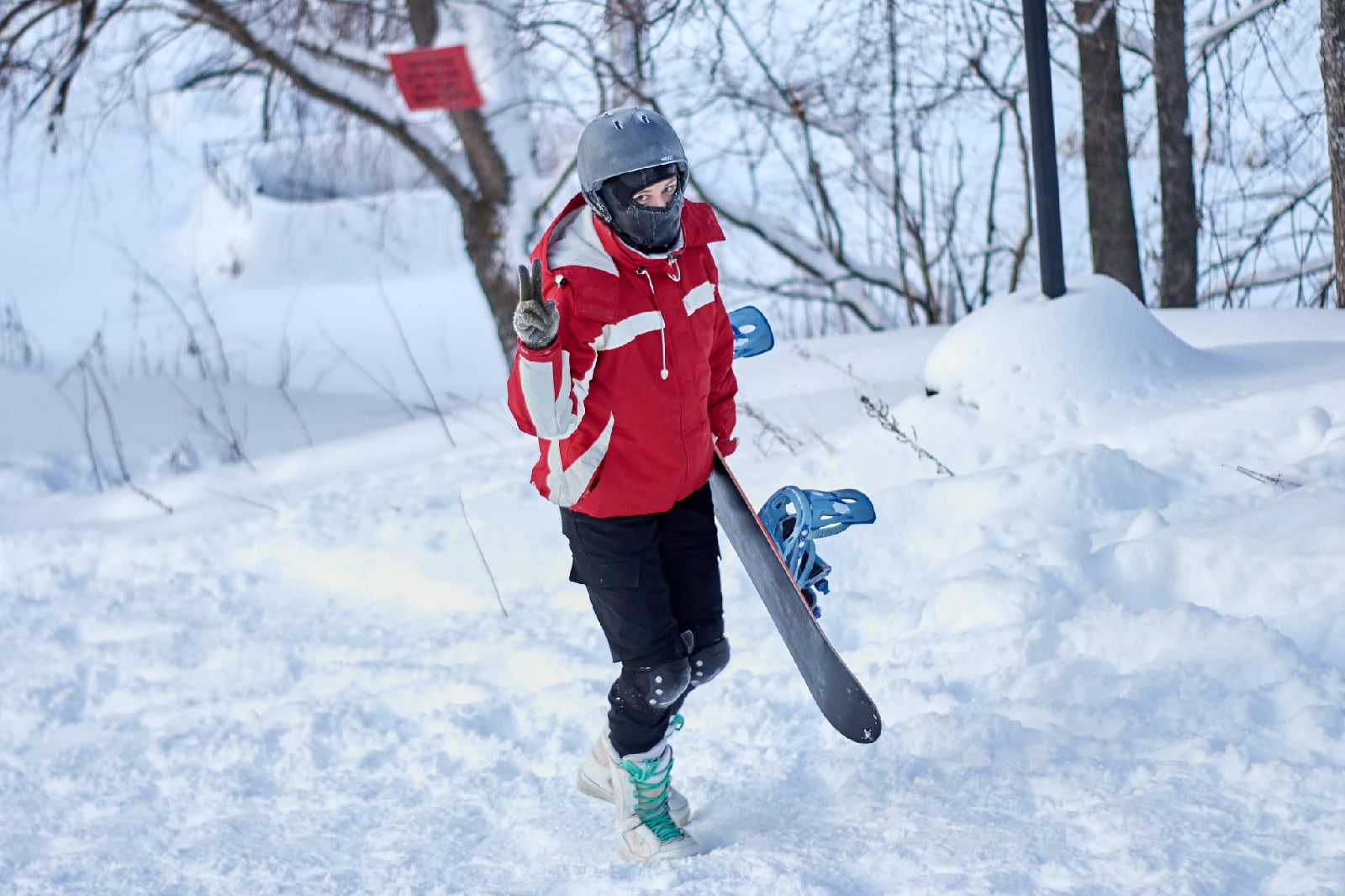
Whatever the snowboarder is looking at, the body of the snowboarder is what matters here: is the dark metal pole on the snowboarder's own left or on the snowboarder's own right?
on the snowboarder's own left

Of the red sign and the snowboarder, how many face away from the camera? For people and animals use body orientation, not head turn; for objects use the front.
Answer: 0

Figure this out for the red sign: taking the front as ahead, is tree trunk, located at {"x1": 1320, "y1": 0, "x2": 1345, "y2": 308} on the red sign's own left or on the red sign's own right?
on the red sign's own left

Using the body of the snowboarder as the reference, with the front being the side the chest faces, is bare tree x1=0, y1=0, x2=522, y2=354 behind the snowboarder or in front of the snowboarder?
behind

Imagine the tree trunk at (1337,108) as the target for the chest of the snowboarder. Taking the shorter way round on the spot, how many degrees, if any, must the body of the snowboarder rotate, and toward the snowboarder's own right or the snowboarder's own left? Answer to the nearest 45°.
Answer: approximately 90° to the snowboarder's own left

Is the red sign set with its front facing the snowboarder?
yes

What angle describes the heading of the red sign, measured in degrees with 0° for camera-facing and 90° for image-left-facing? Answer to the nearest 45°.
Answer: approximately 0°

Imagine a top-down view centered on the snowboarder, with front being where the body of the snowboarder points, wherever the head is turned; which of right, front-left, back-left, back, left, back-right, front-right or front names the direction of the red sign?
back-left

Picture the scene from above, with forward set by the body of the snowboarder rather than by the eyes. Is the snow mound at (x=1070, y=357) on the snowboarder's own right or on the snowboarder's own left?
on the snowboarder's own left
